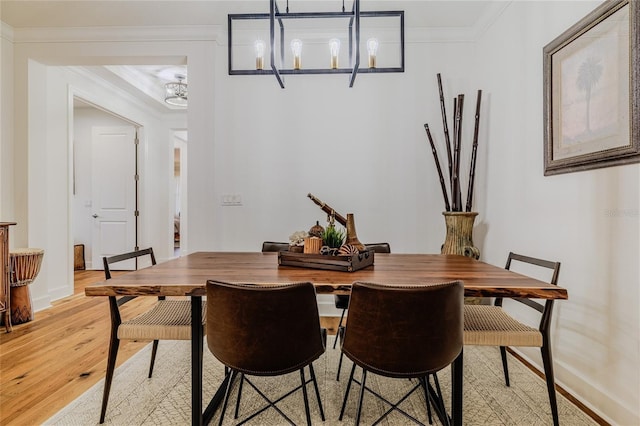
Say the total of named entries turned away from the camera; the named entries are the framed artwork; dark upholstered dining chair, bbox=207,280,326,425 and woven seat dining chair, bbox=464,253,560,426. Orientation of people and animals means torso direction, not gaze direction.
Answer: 1

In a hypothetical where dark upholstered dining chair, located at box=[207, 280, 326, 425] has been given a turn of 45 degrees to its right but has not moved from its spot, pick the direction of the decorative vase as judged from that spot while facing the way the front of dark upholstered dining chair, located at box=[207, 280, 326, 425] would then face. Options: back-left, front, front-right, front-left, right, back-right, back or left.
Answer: front

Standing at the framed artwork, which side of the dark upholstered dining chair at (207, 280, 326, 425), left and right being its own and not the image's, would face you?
right

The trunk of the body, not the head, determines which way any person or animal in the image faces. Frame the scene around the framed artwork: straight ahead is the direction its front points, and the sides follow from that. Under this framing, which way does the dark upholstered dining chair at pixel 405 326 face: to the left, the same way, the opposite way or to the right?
to the right

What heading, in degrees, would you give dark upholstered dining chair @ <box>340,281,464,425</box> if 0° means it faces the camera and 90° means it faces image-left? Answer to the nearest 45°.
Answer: approximately 180°

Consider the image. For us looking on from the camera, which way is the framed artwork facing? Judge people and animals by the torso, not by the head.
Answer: facing the viewer and to the left of the viewer

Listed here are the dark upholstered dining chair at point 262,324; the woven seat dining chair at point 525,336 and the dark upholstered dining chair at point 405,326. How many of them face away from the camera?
2

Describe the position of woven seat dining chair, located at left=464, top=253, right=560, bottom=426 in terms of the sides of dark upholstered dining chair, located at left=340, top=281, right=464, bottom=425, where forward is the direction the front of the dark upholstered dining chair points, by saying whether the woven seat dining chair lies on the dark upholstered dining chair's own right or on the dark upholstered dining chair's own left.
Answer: on the dark upholstered dining chair's own right

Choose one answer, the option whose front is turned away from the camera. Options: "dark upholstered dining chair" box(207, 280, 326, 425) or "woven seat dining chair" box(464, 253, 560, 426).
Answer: the dark upholstered dining chair

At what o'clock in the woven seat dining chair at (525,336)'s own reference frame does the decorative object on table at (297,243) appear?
The decorative object on table is roughly at 1 o'clock from the woven seat dining chair.

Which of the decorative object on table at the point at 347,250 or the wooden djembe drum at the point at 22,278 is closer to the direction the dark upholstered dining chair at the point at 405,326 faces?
the decorative object on table

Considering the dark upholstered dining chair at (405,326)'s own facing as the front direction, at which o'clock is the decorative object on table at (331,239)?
The decorative object on table is roughly at 11 o'clock from the dark upholstered dining chair.

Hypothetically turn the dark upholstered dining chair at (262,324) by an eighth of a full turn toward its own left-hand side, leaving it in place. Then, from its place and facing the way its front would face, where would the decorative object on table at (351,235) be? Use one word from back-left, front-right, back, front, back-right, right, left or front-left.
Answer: right

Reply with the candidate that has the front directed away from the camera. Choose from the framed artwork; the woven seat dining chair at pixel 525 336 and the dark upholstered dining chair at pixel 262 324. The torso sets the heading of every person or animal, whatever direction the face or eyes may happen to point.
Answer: the dark upholstered dining chair

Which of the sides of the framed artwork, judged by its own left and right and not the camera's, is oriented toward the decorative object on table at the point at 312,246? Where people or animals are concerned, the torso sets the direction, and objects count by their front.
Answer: front

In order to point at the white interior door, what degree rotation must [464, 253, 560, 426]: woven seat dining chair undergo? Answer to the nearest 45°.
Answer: approximately 45° to its right

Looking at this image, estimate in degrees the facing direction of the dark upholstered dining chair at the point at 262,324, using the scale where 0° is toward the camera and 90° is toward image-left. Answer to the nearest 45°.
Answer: approximately 180°

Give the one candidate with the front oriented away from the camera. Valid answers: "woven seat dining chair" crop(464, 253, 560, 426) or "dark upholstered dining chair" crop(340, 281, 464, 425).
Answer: the dark upholstered dining chair
